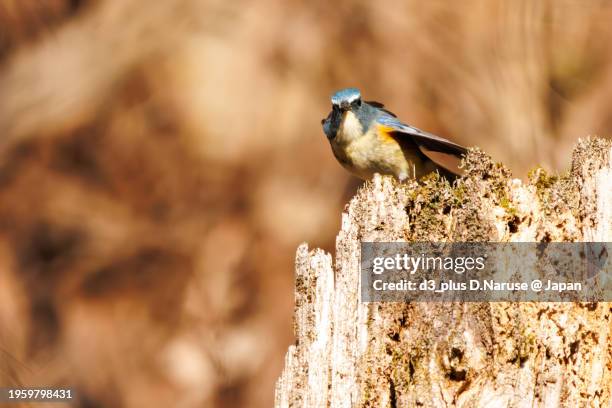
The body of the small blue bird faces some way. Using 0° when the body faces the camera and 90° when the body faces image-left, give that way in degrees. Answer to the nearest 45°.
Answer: approximately 45°
